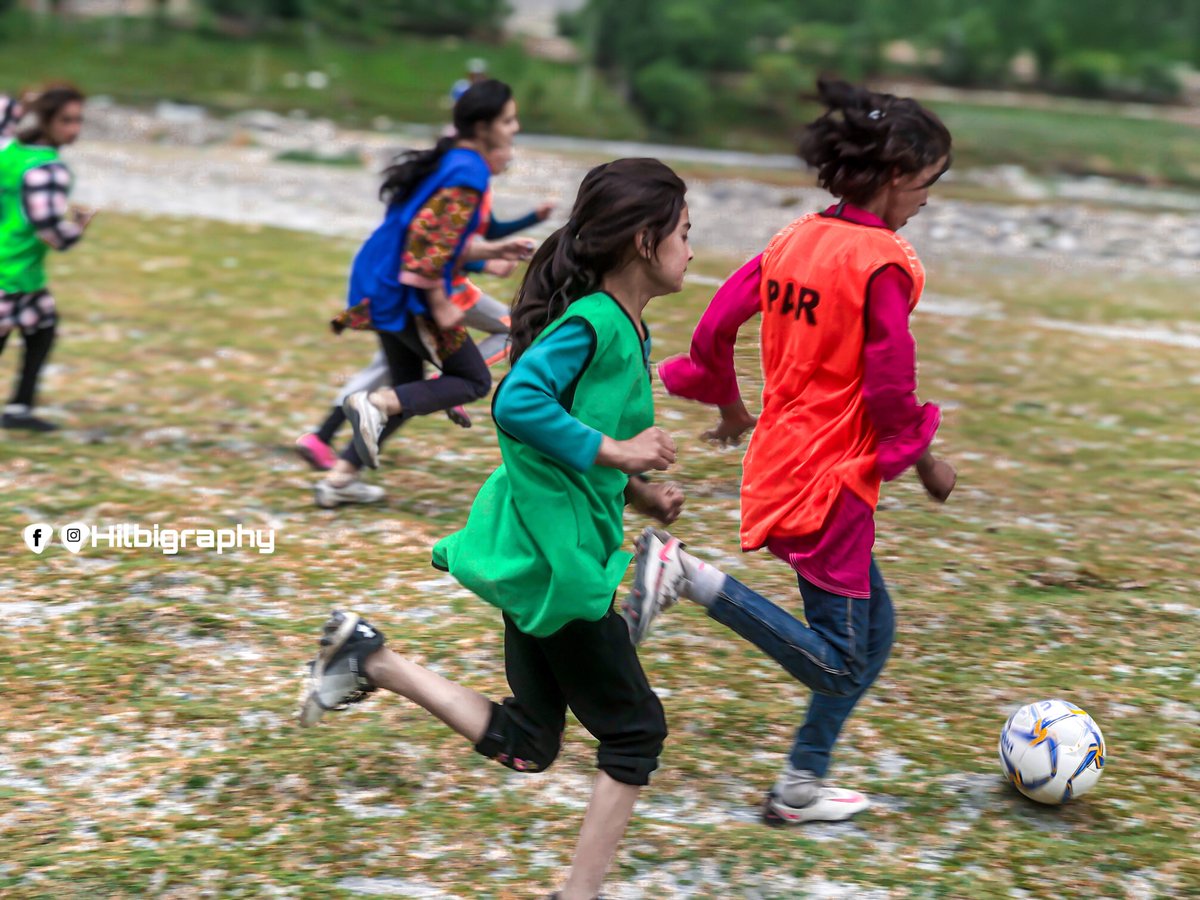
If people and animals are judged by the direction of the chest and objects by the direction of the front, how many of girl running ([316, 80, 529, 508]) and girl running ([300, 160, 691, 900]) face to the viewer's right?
2

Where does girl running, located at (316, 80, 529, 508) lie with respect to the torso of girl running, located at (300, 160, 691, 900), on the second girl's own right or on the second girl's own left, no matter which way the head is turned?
on the second girl's own left

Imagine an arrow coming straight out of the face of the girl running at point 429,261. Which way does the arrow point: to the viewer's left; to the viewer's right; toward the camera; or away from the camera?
to the viewer's right

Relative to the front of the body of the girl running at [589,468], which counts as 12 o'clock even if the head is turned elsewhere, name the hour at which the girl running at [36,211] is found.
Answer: the girl running at [36,211] is roughly at 8 o'clock from the girl running at [589,468].

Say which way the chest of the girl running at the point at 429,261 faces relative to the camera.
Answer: to the viewer's right

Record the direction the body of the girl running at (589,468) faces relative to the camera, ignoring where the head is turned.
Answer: to the viewer's right

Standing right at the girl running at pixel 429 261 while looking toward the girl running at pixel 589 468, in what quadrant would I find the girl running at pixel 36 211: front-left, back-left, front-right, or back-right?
back-right

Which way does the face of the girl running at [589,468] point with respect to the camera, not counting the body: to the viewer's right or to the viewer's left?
to the viewer's right

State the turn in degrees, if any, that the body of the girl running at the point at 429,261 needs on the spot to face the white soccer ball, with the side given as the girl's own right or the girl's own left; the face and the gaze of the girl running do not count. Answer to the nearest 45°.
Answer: approximately 45° to the girl's own right

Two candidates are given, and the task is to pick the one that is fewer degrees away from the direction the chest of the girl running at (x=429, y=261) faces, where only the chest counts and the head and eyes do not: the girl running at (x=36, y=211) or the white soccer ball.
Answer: the white soccer ball

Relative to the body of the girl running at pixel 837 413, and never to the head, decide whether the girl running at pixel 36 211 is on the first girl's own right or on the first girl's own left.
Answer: on the first girl's own left
